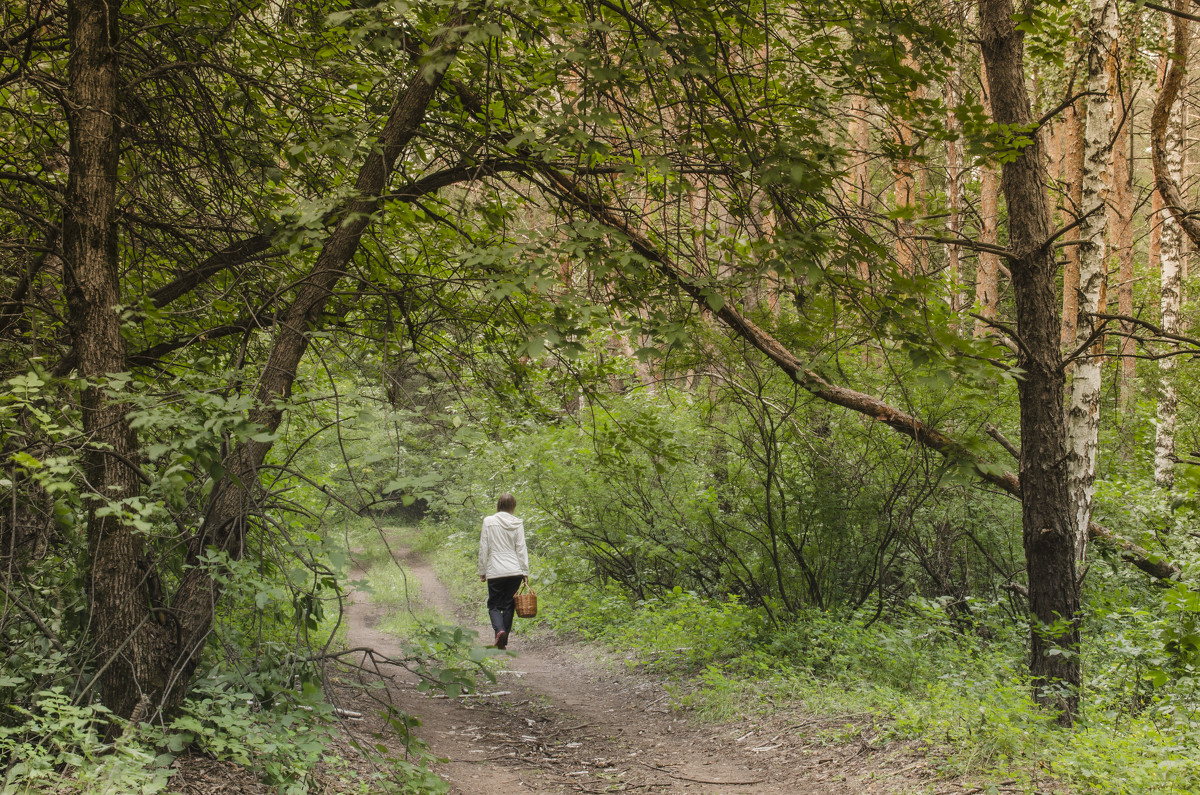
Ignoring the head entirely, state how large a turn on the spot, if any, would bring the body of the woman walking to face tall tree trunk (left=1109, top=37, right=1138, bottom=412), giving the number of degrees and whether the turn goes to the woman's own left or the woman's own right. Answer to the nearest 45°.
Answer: approximately 45° to the woman's own right

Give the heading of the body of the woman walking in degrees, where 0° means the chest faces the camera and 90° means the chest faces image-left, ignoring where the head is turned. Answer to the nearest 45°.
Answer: approximately 180°

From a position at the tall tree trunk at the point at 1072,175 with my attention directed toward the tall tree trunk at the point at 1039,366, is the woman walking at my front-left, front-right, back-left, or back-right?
front-right

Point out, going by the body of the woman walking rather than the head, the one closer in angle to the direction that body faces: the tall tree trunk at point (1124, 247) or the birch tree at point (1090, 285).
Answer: the tall tree trunk

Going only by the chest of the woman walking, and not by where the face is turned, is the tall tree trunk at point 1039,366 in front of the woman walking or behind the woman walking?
behind

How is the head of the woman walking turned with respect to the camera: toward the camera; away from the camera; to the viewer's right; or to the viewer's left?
away from the camera

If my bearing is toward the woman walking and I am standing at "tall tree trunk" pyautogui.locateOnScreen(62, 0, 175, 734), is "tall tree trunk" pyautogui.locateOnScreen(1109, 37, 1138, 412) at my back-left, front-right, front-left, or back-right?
front-right

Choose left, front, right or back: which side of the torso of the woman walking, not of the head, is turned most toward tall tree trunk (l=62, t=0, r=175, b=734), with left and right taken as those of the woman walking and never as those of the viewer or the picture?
back

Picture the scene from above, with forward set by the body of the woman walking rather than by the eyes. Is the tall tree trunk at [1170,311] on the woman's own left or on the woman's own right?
on the woman's own right

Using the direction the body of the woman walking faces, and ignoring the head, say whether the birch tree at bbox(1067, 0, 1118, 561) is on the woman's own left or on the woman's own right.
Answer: on the woman's own right
